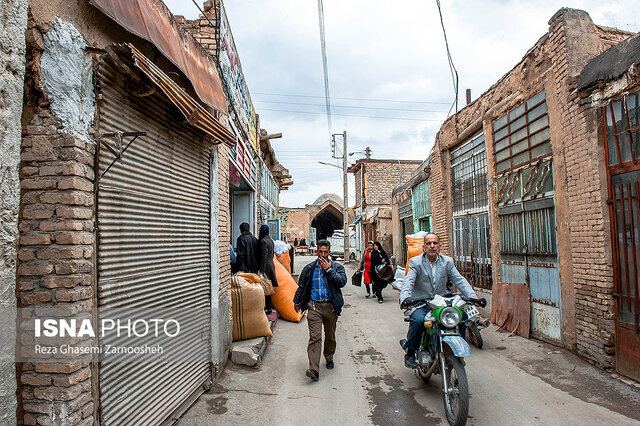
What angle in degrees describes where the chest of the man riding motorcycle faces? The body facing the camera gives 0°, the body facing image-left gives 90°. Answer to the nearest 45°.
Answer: approximately 0°

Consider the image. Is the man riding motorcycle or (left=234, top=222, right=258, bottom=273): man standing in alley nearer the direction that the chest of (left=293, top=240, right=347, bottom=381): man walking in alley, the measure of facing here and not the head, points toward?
the man riding motorcycle

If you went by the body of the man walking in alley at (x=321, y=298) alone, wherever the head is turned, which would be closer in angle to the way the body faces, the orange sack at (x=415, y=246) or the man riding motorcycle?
the man riding motorcycle

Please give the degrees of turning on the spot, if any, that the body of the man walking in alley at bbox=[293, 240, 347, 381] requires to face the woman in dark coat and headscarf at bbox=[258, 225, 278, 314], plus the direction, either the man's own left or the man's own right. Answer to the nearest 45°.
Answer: approximately 135° to the man's own right

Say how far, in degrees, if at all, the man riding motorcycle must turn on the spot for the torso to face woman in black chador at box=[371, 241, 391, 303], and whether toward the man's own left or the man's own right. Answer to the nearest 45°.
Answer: approximately 180°

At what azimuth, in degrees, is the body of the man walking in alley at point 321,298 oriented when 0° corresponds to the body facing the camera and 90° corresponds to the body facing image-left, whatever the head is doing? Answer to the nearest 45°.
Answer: approximately 0°

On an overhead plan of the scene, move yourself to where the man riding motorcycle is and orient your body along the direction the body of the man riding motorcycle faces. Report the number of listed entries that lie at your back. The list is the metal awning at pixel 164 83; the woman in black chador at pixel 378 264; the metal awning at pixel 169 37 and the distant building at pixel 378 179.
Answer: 2

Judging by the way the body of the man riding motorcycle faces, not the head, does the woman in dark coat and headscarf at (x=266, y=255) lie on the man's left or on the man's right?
on the man's right

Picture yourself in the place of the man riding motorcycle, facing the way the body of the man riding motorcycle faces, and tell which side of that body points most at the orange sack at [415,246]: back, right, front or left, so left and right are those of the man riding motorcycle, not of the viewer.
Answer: back

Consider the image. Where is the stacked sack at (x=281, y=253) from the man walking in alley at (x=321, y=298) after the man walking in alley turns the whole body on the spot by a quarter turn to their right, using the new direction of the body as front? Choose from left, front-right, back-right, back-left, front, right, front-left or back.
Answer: right

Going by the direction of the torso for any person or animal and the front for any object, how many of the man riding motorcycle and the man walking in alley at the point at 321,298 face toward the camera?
2

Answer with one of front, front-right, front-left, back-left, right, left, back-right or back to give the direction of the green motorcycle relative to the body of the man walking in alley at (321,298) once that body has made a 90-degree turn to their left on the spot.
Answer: front-right
